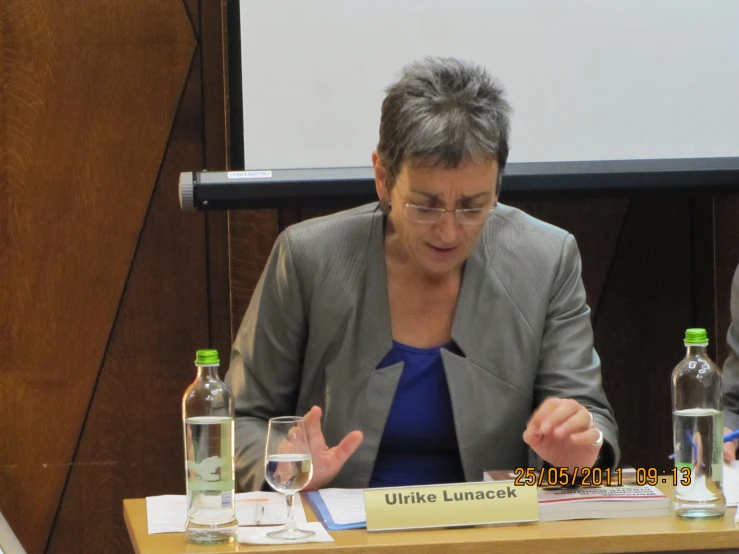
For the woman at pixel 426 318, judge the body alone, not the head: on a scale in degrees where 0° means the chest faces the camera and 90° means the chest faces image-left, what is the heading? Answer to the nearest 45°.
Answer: approximately 0°

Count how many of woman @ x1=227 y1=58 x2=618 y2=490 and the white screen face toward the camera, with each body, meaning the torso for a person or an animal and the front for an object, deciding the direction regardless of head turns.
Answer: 2

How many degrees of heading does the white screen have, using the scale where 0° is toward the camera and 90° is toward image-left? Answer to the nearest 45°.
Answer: approximately 0°

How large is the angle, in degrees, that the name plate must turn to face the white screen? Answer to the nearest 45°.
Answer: approximately 180°

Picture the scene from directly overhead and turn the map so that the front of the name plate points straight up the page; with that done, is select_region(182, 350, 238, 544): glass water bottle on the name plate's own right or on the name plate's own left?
on the name plate's own right
